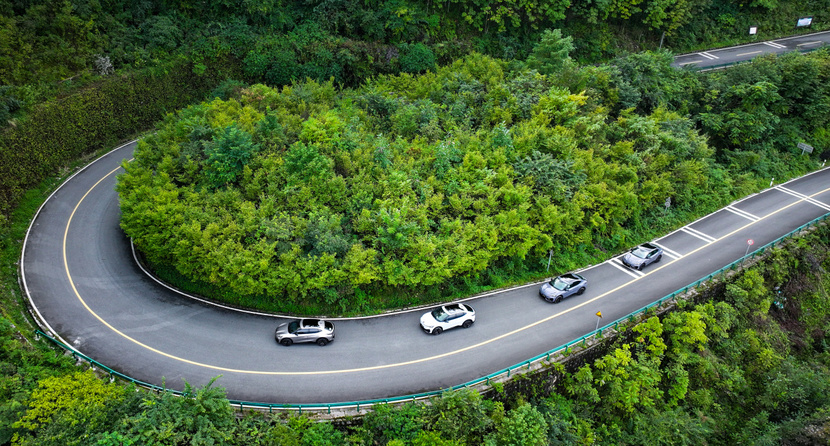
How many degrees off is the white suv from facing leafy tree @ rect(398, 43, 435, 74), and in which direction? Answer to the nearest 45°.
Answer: approximately 135° to its right

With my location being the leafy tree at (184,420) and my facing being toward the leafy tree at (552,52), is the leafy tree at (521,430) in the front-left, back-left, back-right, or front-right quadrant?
front-right

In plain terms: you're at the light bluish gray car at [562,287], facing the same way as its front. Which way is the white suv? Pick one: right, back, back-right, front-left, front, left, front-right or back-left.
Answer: front

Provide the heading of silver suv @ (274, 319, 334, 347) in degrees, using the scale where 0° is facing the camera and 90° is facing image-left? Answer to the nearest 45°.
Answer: approximately 90°

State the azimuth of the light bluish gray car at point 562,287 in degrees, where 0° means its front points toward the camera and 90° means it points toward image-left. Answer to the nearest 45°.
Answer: approximately 45°

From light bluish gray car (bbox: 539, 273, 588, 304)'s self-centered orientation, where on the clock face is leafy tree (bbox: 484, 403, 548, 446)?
The leafy tree is roughly at 11 o'clock from the light bluish gray car.

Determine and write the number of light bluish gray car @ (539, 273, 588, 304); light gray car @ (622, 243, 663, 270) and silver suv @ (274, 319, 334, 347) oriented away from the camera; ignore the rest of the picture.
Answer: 0

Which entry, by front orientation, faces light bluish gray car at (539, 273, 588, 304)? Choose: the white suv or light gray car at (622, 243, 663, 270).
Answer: light gray car at (622, 243, 663, 270)

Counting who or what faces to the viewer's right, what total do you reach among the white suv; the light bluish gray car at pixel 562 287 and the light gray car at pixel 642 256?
0

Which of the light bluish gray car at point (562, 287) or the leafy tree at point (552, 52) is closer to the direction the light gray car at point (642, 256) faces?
the light bluish gray car

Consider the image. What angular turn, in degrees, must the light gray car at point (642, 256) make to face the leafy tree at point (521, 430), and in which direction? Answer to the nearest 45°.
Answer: approximately 45° to its left

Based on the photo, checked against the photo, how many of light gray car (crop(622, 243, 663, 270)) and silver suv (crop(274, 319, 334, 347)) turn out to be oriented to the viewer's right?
0

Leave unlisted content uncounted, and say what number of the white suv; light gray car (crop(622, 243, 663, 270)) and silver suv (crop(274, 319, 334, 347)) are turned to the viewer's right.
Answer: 0

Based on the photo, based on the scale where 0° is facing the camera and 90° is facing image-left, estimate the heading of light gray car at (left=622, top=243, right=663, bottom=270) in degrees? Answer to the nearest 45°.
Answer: approximately 45°

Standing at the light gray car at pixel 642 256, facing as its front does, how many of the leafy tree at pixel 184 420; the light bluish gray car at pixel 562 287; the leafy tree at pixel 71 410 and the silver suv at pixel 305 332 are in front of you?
4

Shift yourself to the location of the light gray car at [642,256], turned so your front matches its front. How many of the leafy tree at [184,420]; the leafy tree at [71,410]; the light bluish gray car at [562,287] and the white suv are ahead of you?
4

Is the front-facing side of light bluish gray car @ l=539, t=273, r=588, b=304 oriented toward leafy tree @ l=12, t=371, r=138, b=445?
yes
